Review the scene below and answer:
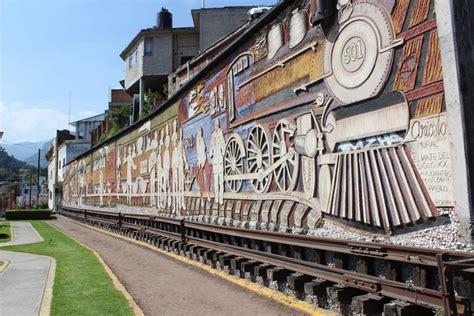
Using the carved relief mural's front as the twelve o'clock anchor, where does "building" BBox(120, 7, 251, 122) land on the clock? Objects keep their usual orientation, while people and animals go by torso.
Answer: The building is roughly at 4 o'clock from the carved relief mural.

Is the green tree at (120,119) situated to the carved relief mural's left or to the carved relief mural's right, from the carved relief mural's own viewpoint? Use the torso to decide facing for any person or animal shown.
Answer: on its right

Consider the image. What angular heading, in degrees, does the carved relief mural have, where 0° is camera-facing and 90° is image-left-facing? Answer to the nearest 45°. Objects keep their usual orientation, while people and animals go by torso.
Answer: approximately 45°

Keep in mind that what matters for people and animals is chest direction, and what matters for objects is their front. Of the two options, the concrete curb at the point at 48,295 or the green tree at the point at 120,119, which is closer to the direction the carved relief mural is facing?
the concrete curb

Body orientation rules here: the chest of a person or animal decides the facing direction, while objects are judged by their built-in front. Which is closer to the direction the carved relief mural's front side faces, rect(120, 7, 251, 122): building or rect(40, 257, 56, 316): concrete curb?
the concrete curb
